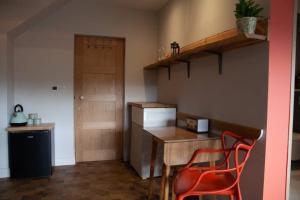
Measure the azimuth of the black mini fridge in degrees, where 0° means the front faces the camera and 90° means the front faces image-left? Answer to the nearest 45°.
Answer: approximately 0°

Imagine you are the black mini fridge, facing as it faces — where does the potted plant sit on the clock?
The potted plant is roughly at 11 o'clock from the black mini fridge.

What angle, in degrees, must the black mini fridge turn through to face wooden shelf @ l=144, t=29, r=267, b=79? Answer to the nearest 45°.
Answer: approximately 45° to its left

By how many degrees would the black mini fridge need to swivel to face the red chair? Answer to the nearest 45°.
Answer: approximately 45° to its left

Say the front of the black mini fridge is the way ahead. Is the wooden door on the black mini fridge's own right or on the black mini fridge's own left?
on the black mini fridge's own left

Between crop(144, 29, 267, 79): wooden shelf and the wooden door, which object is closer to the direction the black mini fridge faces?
the wooden shelf

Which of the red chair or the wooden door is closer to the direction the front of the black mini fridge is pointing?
the red chair
